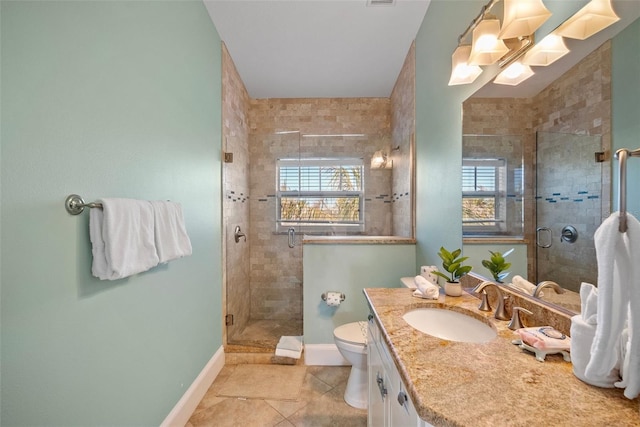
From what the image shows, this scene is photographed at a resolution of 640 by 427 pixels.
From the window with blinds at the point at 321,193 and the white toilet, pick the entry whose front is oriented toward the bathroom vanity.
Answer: the window with blinds

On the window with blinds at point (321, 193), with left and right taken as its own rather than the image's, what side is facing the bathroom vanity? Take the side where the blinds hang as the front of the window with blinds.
front

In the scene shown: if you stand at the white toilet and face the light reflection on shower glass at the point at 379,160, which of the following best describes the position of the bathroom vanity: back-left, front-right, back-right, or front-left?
back-right

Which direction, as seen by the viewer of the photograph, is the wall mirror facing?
facing to the left of the viewer

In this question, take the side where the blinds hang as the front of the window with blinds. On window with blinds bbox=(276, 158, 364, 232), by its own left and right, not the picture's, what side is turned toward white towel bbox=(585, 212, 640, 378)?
front

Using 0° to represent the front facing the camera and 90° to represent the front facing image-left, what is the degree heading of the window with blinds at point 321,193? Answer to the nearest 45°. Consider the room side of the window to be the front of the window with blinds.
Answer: approximately 0°
